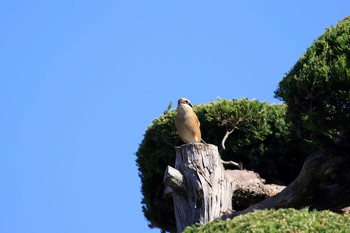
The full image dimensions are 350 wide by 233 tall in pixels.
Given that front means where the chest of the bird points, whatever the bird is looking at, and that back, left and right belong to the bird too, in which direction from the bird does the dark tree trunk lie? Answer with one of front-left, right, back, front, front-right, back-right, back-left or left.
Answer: back-left

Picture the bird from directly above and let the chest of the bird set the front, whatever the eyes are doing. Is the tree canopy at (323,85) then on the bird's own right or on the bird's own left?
on the bird's own left

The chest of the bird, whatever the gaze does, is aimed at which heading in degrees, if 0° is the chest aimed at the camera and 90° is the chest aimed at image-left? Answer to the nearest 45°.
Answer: approximately 45°
